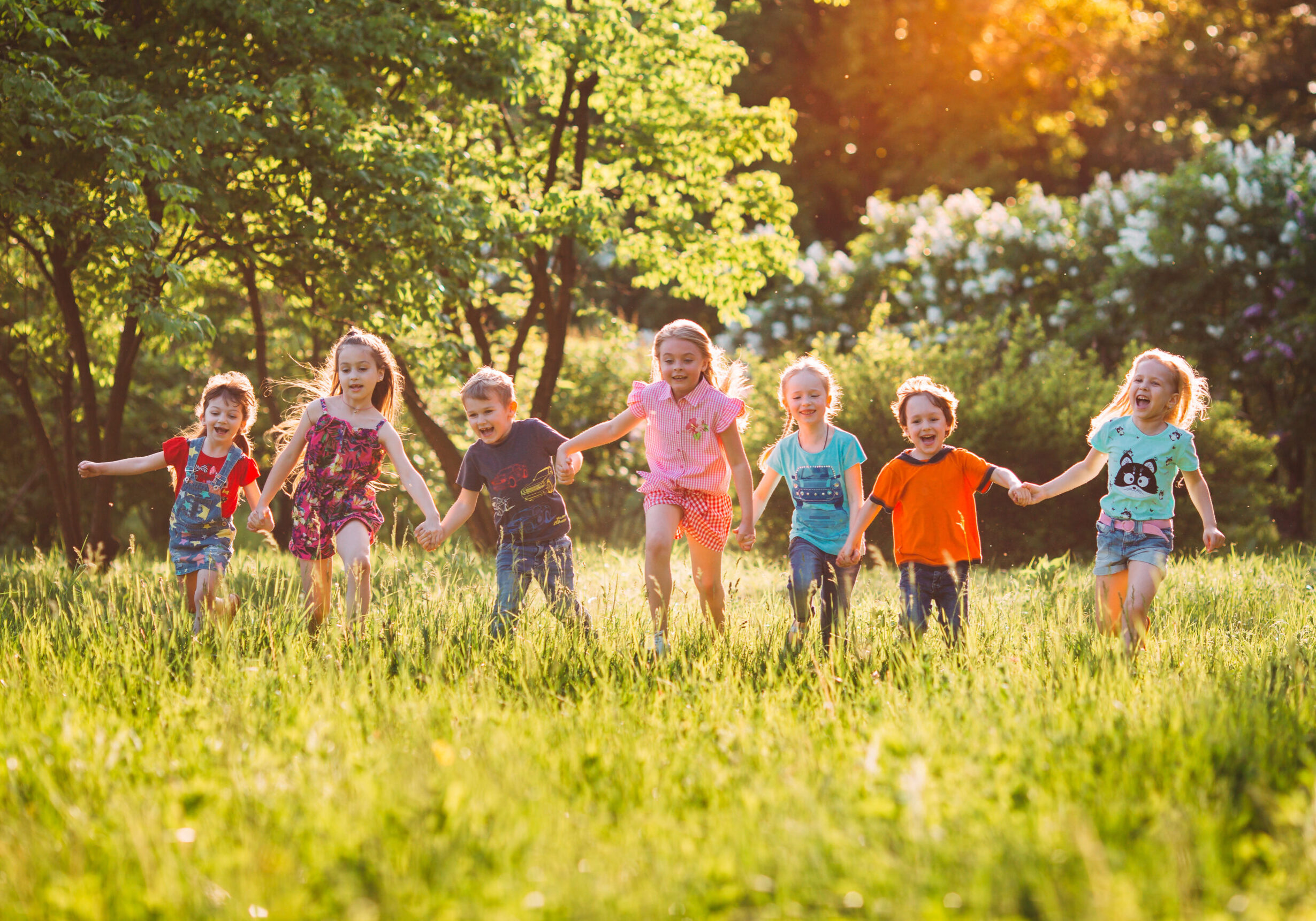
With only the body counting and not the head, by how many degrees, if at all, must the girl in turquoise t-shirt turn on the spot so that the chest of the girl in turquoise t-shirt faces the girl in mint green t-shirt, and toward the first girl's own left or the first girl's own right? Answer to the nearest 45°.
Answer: approximately 90° to the first girl's own left

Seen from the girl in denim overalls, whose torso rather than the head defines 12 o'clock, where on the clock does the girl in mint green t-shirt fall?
The girl in mint green t-shirt is roughly at 10 o'clock from the girl in denim overalls.

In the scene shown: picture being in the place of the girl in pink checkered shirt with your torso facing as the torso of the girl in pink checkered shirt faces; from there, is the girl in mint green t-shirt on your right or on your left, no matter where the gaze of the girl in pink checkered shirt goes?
on your left

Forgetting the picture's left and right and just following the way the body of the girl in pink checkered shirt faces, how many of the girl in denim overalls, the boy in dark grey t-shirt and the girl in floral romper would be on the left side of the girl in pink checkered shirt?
0

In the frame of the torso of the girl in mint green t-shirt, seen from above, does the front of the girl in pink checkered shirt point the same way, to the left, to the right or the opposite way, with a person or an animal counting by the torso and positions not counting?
the same way

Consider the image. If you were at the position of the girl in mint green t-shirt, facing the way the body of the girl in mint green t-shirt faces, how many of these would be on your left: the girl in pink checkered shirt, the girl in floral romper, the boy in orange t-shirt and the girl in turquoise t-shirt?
0

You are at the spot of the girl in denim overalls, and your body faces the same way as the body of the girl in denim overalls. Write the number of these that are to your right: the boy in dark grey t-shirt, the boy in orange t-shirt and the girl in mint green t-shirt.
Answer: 0

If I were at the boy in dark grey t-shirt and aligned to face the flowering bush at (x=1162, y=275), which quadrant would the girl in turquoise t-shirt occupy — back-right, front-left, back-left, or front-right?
front-right

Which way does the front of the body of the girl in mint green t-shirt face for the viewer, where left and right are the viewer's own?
facing the viewer

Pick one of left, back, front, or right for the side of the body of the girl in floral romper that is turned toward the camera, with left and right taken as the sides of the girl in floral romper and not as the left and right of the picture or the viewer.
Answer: front

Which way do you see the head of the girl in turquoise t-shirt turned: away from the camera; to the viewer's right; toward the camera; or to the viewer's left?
toward the camera

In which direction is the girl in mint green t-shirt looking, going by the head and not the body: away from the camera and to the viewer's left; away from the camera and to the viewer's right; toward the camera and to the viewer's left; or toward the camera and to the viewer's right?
toward the camera and to the viewer's left

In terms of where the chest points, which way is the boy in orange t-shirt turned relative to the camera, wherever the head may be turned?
toward the camera

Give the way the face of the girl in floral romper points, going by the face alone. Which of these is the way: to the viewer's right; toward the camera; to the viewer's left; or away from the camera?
toward the camera
